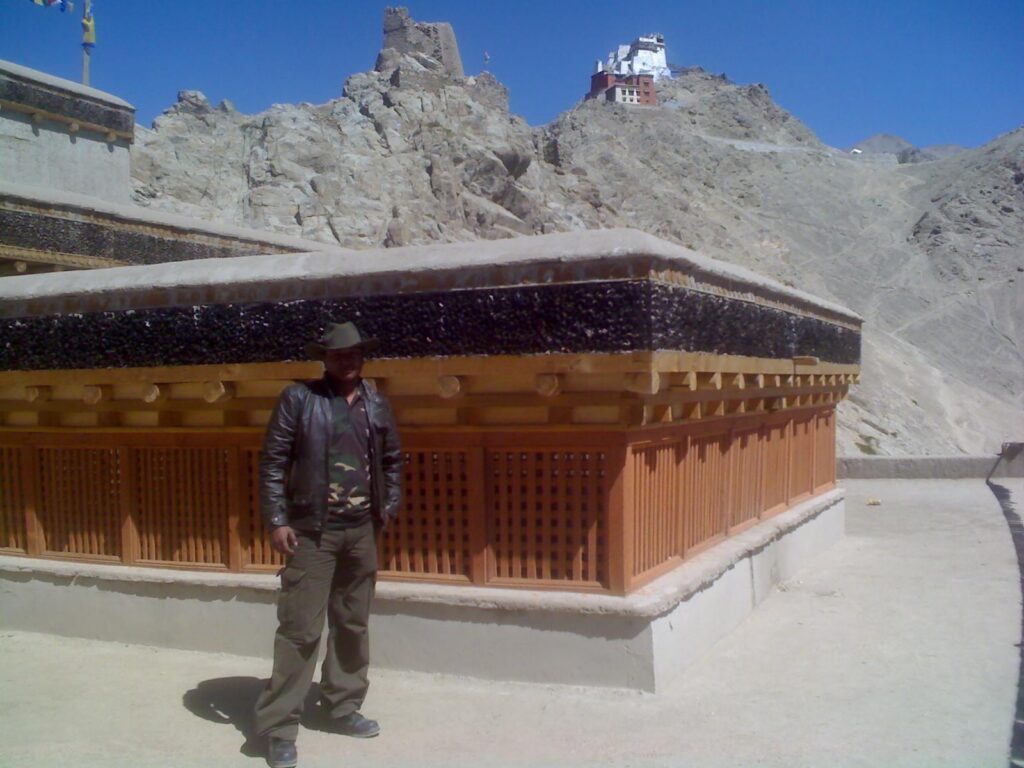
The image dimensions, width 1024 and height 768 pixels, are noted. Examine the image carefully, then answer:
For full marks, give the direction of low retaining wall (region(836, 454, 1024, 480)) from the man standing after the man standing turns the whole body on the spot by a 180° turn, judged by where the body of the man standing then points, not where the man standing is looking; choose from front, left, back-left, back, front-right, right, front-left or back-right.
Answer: right

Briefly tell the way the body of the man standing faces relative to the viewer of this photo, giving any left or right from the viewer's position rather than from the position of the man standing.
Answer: facing the viewer and to the right of the viewer
